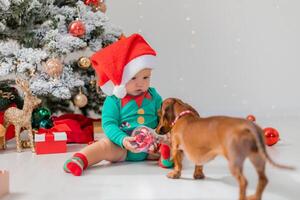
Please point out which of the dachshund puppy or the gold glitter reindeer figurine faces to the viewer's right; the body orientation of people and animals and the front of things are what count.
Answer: the gold glitter reindeer figurine

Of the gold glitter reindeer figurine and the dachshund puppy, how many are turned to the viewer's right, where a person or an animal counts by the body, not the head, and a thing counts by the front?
1

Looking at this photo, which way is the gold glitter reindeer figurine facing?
to the viewer's right

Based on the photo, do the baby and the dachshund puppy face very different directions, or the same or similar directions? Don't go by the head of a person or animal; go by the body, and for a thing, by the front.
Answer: very different directions

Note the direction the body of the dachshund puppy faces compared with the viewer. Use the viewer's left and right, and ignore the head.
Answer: facing away from the viewer and to the left of the viewer

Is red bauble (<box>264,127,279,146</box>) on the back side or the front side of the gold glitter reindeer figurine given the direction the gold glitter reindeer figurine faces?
on the front side
